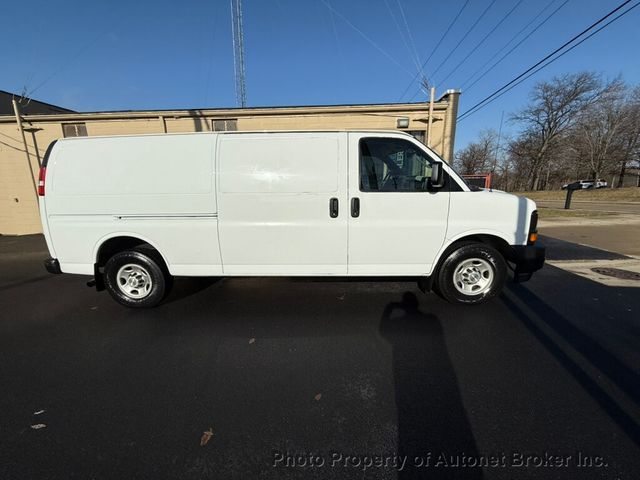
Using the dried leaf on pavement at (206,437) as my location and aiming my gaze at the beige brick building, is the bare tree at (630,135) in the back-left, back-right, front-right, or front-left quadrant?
front-right

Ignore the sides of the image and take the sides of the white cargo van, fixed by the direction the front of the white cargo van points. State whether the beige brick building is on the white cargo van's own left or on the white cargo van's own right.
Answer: on the white cargo van's own left

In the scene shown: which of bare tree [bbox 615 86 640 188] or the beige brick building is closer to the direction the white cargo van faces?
the bare tree

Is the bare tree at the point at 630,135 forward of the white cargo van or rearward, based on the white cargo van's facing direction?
forward

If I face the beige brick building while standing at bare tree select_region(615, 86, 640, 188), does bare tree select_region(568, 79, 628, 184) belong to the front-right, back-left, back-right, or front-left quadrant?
front-right

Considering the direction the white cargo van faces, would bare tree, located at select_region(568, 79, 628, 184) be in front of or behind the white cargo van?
in front

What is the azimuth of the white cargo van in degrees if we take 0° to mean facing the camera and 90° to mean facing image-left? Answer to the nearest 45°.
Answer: approximately 270°

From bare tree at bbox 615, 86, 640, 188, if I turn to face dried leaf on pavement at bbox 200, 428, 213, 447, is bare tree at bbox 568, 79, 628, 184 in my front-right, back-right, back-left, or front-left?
front-right

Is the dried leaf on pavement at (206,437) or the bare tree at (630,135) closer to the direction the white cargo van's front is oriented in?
the bare tree

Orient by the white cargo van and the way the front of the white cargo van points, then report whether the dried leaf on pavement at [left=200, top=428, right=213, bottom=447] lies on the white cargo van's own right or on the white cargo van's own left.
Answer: on the white cargo van's own right
